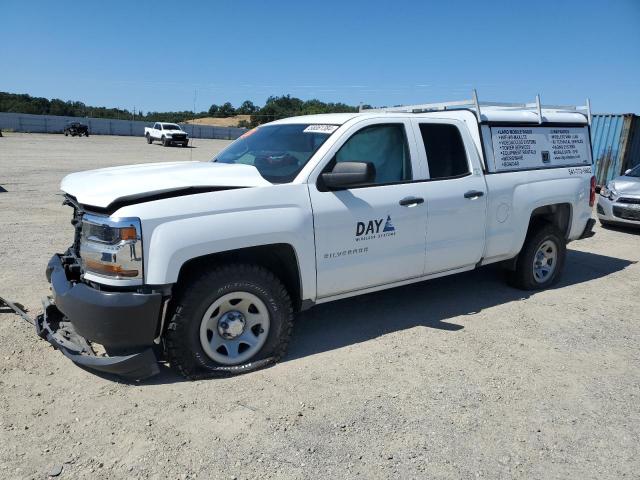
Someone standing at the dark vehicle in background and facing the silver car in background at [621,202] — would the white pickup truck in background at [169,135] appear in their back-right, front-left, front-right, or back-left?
front-left

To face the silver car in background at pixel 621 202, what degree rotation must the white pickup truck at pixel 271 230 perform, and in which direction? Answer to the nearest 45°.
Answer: approximately 180°

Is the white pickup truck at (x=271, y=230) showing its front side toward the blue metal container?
no

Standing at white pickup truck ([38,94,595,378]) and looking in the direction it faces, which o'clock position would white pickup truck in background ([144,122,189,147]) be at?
The white pickup truck in background is roughly at 4 o'clock from the white pickup truck.

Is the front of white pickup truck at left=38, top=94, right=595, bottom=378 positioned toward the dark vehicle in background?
no

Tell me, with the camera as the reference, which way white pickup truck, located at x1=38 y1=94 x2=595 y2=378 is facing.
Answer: facing the viewer and to the left of the viewer
